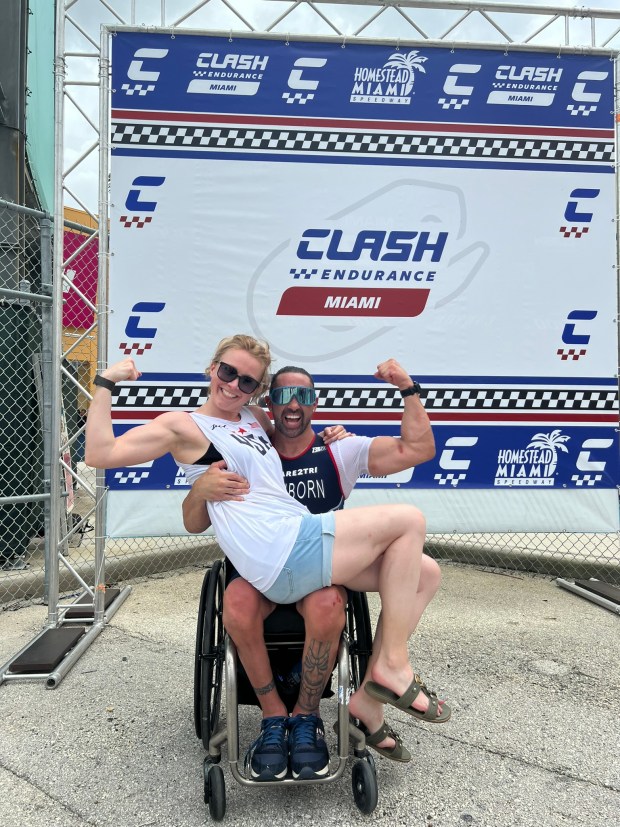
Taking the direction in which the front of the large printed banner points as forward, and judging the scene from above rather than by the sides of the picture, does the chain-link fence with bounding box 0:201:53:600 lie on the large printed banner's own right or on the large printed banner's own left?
on the large printed banner's own right

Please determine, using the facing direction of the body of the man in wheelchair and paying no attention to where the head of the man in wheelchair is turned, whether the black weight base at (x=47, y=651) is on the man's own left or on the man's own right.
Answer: on the man's own right

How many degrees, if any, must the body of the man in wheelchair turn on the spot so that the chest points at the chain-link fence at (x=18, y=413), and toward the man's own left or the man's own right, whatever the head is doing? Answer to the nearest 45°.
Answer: approximately 135° to the man's own right

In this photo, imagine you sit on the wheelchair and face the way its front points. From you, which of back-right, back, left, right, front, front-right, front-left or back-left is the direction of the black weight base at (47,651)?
back-right

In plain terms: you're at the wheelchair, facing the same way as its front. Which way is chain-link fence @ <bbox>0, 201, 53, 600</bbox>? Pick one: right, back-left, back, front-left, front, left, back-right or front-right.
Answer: back-right

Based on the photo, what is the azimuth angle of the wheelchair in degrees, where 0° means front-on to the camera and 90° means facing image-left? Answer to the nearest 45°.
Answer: approximately 0°
